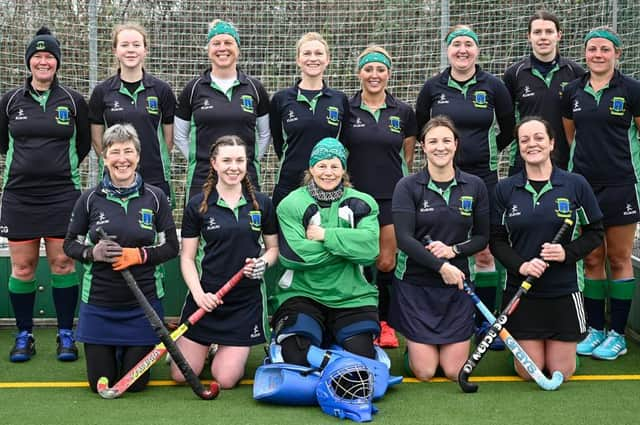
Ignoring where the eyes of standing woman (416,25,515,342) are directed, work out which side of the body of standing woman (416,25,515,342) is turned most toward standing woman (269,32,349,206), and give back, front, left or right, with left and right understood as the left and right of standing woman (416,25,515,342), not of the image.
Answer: right

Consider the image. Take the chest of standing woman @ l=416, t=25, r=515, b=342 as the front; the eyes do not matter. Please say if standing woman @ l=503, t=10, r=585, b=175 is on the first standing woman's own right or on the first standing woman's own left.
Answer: on the first standing woman's own left

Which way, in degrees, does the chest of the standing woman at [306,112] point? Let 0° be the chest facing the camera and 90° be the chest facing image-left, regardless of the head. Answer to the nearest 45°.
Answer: approximately 0°

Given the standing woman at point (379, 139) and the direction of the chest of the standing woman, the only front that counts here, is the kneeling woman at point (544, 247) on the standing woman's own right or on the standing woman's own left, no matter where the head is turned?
on the standing woman's own left

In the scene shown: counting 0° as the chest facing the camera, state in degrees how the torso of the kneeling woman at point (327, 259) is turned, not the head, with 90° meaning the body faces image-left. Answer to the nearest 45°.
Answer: approximately 0°

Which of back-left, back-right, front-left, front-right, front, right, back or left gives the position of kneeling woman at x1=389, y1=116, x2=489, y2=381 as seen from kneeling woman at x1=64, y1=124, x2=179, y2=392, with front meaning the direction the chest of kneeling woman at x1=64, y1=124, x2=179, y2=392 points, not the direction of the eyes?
left

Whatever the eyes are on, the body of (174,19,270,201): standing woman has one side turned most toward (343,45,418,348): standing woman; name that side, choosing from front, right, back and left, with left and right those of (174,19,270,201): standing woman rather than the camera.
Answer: left

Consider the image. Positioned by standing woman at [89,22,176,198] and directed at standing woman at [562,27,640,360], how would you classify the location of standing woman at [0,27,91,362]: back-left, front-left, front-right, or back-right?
back-right
